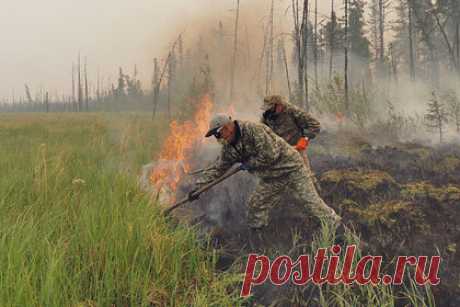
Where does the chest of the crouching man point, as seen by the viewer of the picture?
to the viewer's left

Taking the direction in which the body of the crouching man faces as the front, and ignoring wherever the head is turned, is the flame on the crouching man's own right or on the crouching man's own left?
on the crouching man's own right
